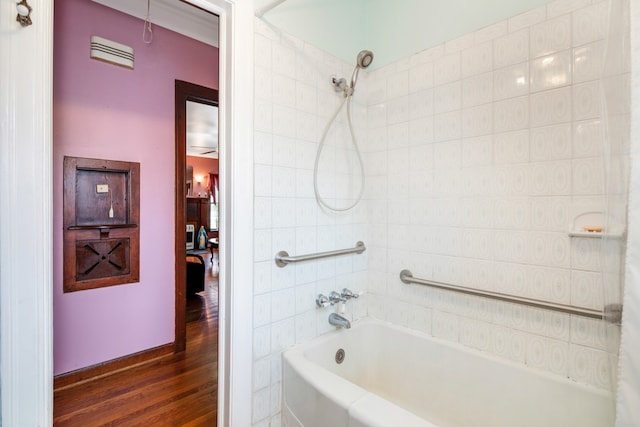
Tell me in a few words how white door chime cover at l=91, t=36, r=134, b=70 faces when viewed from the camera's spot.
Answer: facing the viewer and to the right of the viewer

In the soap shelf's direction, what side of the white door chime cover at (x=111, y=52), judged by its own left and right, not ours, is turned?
front

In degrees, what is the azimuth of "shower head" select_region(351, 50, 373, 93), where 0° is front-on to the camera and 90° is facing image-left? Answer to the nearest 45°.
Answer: approximately 315°

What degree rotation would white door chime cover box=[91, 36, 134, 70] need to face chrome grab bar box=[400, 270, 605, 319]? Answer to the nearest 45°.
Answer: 0° — it already faces it

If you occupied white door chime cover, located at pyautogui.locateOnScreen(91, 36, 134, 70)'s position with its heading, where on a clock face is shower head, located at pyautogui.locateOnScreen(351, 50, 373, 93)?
The shower head is roughly at 12 o'clock from the white door chime cover.

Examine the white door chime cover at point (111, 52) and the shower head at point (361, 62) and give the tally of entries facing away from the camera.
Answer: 0

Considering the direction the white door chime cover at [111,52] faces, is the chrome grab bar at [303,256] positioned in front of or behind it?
in front

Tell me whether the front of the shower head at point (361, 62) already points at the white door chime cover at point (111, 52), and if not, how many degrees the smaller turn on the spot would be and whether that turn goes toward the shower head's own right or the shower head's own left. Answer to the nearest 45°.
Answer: approximately 135° to the shower head's own right
